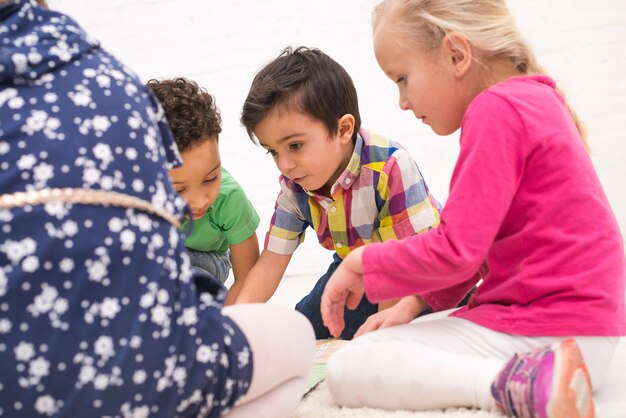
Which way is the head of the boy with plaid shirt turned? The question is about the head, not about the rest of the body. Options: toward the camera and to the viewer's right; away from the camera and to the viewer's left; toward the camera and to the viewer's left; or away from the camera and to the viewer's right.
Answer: toward the camera and to the viewer's left

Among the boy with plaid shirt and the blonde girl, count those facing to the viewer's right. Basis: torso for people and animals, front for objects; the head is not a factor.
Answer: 0

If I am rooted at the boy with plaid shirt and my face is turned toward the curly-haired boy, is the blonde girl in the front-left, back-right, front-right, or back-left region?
back-left

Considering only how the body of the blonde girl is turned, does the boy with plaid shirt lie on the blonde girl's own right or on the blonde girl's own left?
on the blonde girl's own right

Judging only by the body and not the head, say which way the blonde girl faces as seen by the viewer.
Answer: to the viewer's left

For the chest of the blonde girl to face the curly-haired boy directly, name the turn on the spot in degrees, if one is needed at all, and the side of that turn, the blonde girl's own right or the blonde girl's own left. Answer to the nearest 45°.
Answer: approximately 45° to the blonde girl's own right

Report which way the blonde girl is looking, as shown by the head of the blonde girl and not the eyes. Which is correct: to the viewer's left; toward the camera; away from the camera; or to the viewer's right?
to the viewer's left
